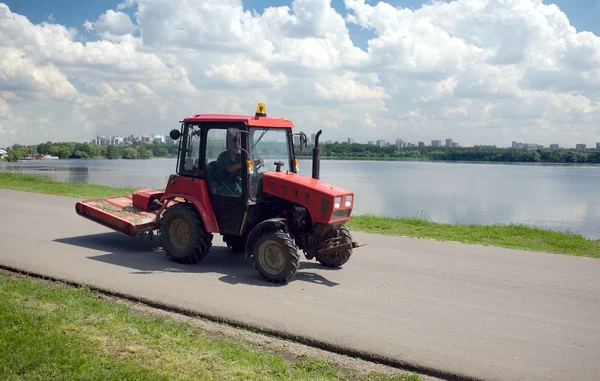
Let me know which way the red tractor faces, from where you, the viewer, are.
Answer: facing the viewer and to the right of the viewer
